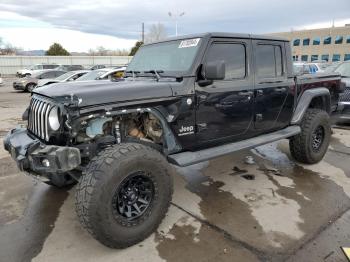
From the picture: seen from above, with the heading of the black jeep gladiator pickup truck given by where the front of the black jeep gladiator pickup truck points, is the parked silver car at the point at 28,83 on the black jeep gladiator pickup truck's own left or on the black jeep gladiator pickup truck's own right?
on the black jeep gladiator pickup truck's own right

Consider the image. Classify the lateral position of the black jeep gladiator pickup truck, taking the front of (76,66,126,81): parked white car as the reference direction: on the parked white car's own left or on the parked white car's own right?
on the parked white car's own left
